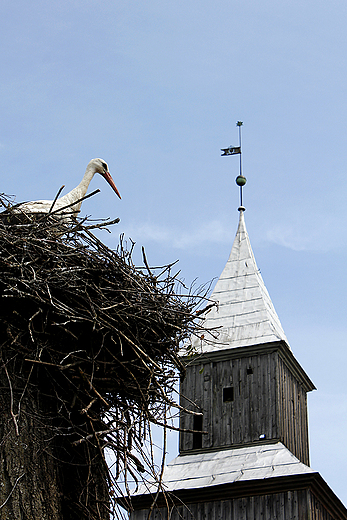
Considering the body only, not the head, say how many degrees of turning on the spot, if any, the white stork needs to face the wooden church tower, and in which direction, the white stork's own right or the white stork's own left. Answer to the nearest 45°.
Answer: approximately 45° to the white stork's own left

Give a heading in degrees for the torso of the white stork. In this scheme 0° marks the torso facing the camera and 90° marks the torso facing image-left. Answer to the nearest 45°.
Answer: approximately 270°
